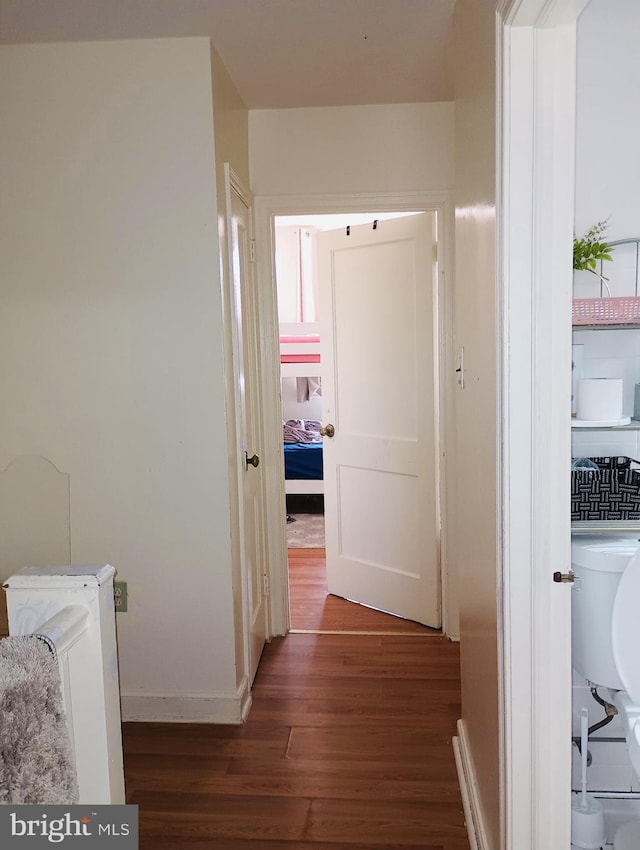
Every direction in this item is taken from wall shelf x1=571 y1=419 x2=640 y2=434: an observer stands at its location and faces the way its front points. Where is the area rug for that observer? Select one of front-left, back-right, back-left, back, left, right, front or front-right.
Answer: back-right

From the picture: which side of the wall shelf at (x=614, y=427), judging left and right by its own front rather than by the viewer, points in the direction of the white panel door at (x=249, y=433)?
right

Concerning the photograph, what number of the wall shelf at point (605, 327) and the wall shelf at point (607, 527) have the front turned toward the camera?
2

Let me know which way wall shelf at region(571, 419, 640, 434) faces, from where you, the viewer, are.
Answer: facing the viewer

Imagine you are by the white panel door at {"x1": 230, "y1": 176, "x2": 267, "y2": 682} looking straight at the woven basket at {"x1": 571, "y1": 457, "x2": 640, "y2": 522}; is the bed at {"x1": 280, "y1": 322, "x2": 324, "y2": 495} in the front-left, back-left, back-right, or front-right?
back-left

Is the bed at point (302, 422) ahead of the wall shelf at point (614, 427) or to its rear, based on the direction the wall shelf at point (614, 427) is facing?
to the rear

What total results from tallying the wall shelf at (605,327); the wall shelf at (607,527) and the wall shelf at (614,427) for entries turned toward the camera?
3

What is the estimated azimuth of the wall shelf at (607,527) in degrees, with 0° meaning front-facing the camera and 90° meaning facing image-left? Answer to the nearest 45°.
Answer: approximately 0°

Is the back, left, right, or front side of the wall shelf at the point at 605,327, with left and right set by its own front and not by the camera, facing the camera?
front

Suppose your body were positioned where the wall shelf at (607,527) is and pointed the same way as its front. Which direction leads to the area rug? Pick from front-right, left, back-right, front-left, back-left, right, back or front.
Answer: back-right

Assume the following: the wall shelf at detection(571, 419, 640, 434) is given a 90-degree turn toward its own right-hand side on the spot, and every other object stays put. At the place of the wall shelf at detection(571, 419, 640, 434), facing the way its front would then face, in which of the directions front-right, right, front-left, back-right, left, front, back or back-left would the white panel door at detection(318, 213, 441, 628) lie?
front-right
